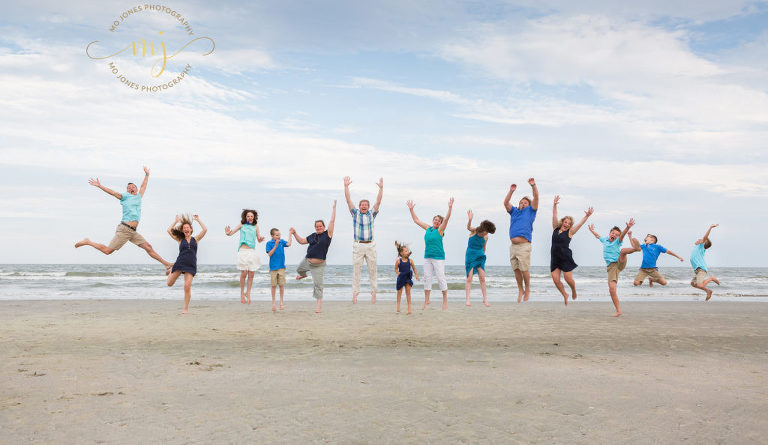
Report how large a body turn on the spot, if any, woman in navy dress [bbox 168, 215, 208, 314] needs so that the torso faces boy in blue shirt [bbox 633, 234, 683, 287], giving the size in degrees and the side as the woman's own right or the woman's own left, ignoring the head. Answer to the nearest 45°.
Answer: approximately 90° to the woman's own left

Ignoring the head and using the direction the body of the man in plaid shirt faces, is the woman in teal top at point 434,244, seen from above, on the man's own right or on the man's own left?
on the man's own left

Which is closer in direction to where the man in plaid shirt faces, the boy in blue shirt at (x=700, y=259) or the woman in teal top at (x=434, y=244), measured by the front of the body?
the woman in teal top

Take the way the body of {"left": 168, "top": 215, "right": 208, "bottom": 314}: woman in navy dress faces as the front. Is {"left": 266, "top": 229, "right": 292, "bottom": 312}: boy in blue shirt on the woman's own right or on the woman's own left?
on the woman's own left

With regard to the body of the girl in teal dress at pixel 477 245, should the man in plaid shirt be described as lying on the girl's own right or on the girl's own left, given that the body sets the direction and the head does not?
on the girl's own right

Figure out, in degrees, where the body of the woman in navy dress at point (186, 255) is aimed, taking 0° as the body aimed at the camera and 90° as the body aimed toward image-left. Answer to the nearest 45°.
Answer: approximately 0°
